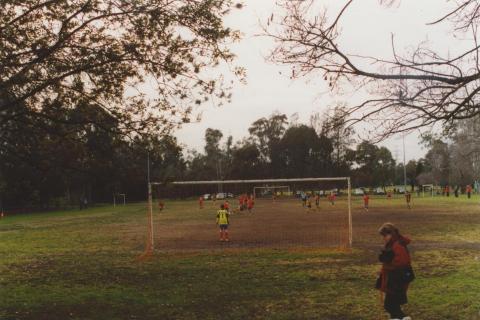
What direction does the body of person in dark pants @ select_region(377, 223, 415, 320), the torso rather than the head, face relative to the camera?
to the viewer's left
